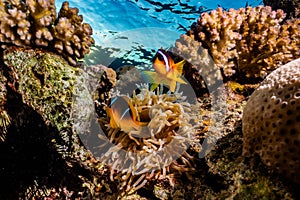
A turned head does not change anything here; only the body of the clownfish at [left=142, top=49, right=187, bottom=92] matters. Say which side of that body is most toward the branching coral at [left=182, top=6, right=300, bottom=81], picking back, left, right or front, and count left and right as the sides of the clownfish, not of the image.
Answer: back

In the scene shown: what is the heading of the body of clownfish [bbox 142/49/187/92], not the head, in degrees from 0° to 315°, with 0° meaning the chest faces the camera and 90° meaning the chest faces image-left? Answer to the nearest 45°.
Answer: approximately 45°

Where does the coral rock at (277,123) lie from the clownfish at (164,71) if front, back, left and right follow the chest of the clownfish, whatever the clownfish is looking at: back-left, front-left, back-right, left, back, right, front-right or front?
left
